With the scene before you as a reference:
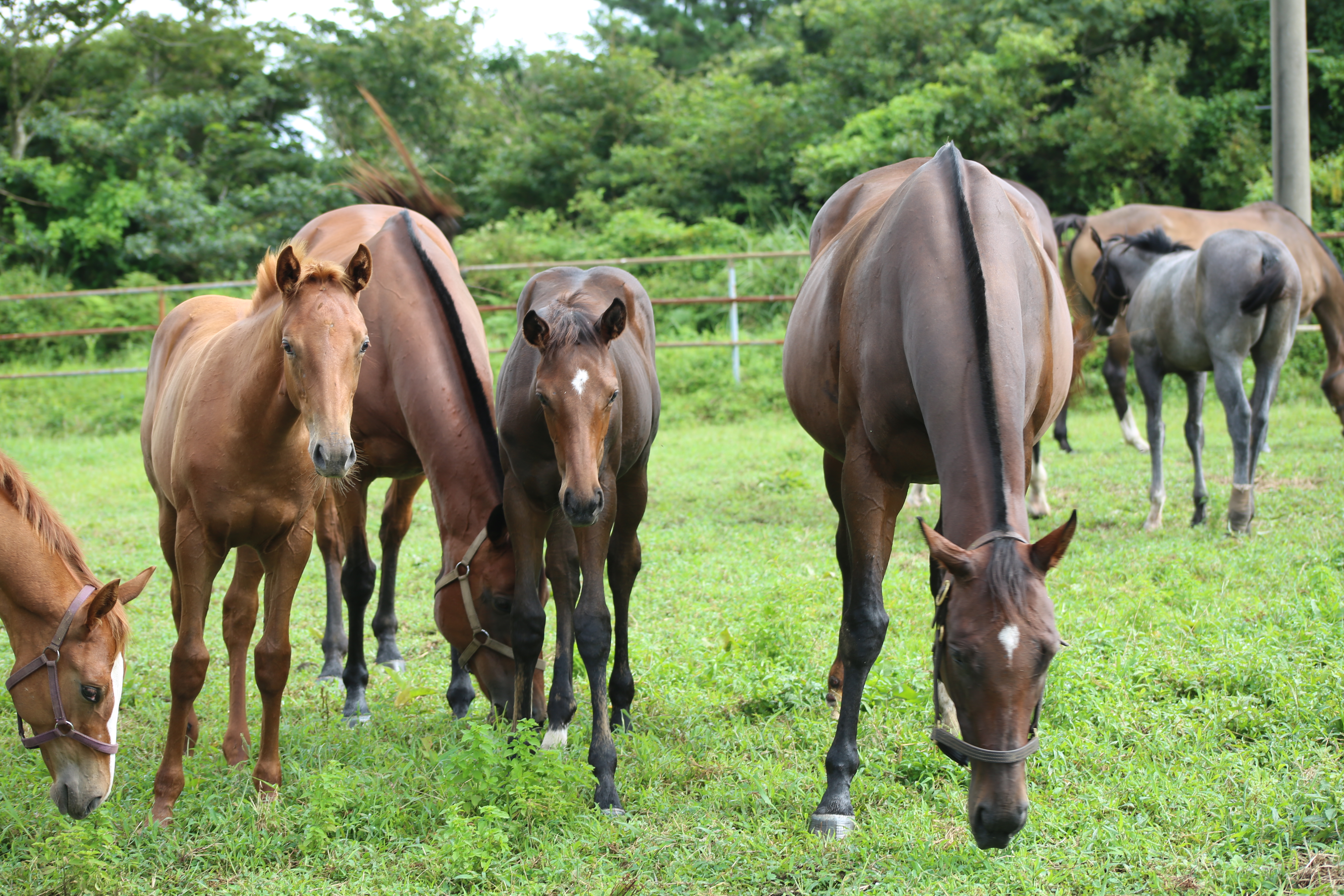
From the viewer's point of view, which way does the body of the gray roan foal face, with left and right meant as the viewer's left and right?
facing away from the viewer and to the left of the viewer

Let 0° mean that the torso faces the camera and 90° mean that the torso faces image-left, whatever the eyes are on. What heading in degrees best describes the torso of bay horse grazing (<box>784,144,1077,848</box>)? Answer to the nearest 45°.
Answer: approximately 0°

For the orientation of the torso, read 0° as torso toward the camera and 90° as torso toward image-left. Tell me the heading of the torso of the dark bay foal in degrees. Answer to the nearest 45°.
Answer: approximately 0°

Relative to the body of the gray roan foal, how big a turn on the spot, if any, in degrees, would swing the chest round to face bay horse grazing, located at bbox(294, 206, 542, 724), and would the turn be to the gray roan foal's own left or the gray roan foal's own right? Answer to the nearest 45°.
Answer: approximately 90° to the gray roan foal's own left

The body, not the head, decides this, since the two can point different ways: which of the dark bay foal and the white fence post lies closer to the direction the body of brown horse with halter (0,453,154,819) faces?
the dark bay foal

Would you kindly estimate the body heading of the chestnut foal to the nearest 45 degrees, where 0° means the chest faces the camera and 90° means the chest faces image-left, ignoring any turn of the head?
approximately 315°

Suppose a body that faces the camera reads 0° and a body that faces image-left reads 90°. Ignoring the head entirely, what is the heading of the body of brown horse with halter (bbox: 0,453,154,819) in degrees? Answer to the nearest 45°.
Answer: approximately 270°

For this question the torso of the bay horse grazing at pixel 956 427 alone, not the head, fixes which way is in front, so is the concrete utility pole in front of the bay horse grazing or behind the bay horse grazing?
behind

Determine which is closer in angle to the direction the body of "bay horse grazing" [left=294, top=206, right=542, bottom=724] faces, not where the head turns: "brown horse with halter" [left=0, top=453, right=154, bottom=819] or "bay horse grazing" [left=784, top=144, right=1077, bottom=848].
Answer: the bay horse grazing
